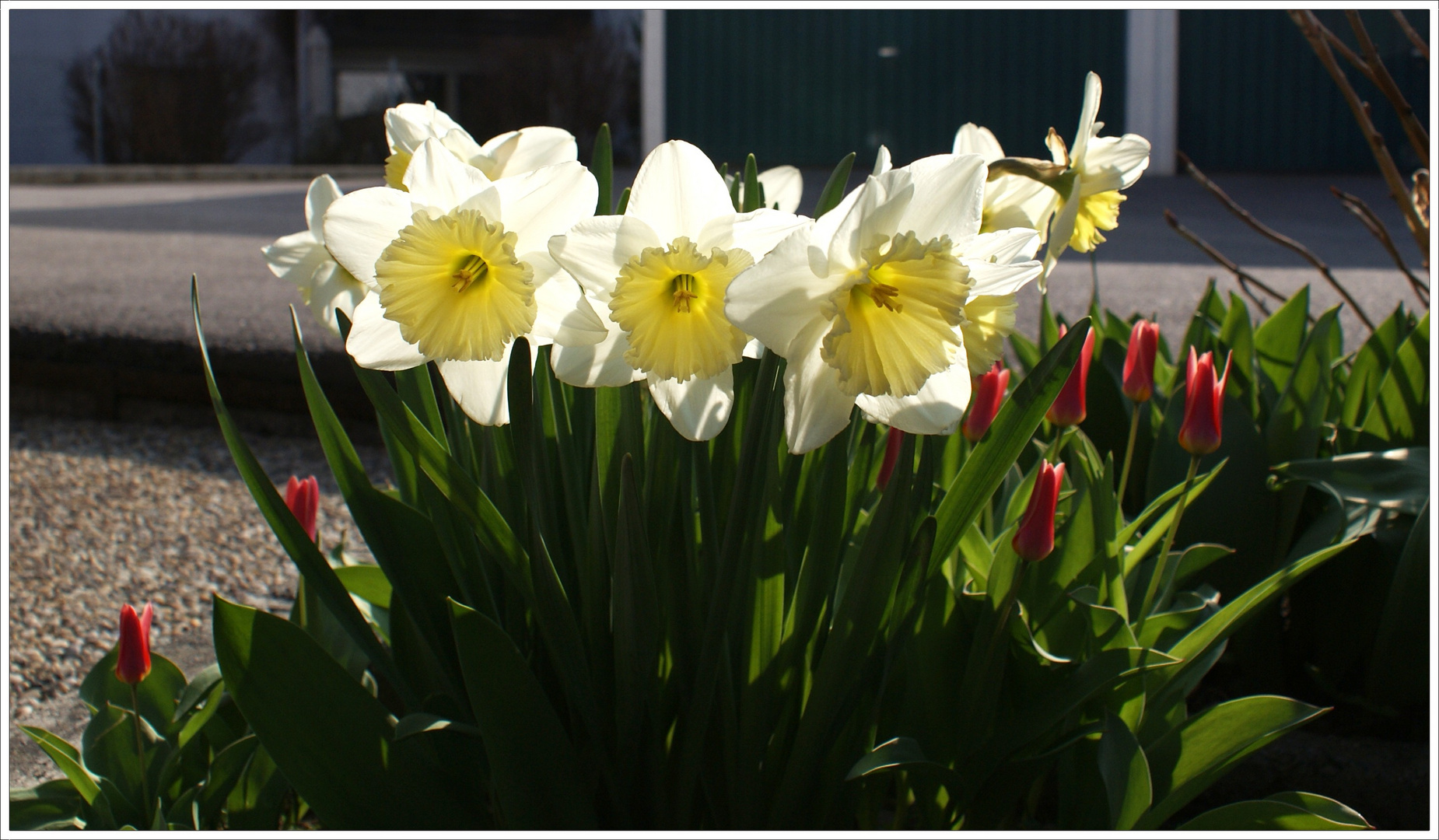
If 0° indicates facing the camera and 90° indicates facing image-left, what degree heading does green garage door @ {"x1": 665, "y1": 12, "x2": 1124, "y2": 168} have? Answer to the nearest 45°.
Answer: approximately 0°

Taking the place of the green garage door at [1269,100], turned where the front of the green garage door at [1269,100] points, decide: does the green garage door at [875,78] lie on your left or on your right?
on your right

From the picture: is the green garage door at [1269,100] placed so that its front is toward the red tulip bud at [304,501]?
yes

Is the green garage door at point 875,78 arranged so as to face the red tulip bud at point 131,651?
yes

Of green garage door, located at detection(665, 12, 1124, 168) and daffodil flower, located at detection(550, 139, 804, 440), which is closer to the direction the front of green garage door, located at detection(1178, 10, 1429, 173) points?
the daffodil flower

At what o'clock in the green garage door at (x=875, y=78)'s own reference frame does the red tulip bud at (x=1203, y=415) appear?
The red tulip bud is roughly at 12 o'clock from the green garage door.

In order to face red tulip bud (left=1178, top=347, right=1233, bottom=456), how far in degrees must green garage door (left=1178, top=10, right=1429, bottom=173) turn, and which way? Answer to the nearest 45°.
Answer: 0° — it already faces it

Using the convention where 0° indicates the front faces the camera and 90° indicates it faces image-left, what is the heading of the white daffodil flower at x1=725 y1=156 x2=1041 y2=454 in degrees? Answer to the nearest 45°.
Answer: approximately 315°
